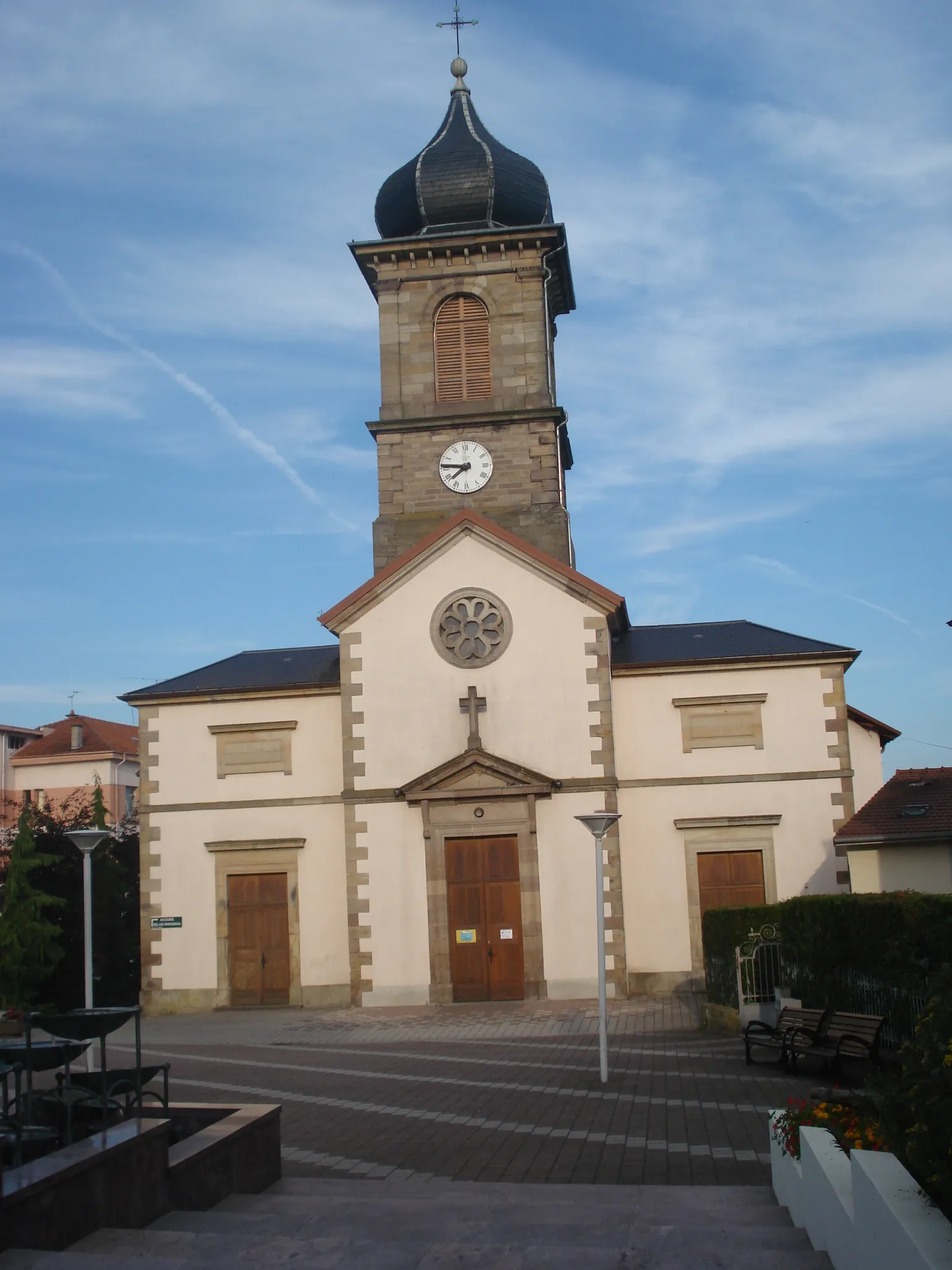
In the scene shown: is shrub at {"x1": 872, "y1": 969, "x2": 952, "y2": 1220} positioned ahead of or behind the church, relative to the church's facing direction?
ahead

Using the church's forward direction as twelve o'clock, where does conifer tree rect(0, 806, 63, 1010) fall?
The conifer tree is roughly at 3 o'clock from the church.

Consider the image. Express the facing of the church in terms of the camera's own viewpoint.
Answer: facing the viewer

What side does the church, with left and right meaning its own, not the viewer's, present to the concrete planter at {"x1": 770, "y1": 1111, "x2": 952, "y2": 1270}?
front

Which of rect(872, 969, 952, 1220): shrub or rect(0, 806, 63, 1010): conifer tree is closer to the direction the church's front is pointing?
the shrub

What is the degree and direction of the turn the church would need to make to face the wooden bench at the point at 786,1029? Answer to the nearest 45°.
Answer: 0° — it already faces it

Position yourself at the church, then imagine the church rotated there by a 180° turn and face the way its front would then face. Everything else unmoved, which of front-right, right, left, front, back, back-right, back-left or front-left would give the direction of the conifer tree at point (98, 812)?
front-left

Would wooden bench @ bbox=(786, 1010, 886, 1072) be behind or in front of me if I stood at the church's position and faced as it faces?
in front

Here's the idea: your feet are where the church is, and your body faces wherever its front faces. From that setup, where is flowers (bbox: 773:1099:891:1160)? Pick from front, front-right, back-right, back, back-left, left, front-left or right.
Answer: front
